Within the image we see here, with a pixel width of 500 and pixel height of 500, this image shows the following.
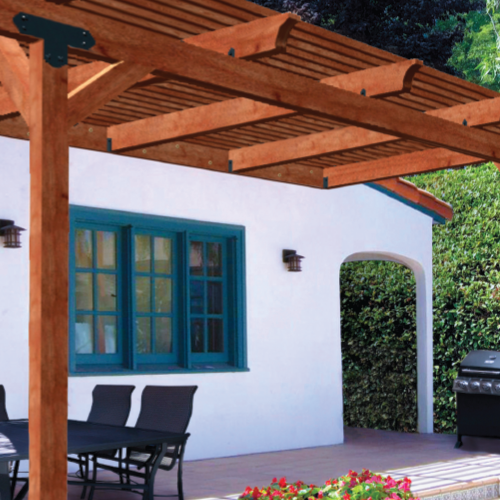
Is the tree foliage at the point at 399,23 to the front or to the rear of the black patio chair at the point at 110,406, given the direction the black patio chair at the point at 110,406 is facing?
to the rear

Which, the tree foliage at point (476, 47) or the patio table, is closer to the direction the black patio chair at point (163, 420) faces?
the patio table

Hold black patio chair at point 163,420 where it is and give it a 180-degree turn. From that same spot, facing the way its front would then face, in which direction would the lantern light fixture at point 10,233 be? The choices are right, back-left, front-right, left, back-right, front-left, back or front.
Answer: left

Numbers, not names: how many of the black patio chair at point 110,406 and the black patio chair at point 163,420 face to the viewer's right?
0

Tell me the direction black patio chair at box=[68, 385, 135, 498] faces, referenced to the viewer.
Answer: facing the viewer and to the left of the viewer

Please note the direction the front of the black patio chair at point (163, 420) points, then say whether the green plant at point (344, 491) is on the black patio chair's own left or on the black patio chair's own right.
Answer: on the black patio chair's own left
